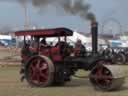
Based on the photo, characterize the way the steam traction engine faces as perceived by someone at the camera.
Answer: facing the viewer and to the right of the viewer
